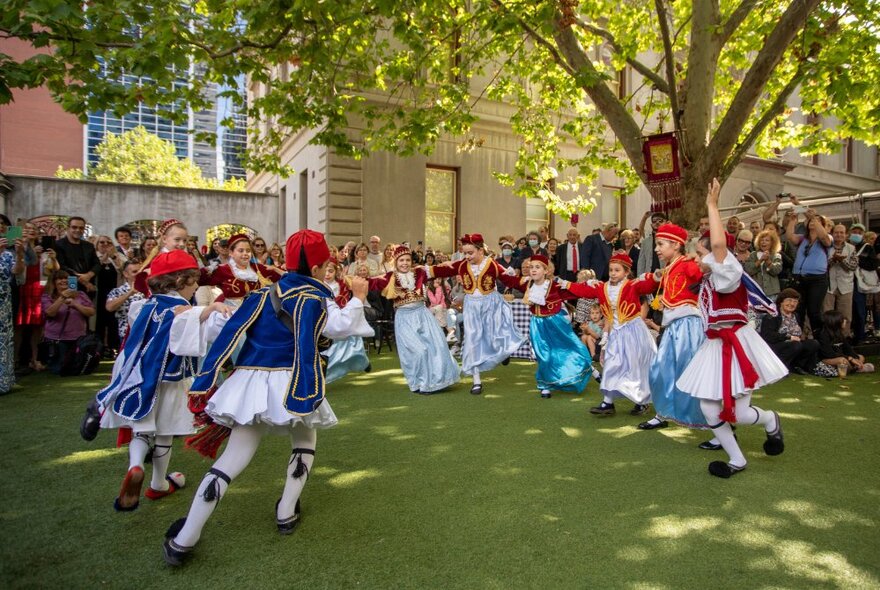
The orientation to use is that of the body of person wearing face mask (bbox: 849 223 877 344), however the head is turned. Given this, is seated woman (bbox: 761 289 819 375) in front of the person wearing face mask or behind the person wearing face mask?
in front

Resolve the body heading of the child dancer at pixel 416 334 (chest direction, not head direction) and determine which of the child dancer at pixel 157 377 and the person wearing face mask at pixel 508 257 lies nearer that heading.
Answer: the child dancer

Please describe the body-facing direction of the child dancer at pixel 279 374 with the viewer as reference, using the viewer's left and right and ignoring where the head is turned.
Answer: facing away from the viewer and to the right of the viewer

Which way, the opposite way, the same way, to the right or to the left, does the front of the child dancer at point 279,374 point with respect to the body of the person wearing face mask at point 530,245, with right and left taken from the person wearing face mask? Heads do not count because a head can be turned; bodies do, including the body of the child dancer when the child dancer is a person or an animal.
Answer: the opposite way

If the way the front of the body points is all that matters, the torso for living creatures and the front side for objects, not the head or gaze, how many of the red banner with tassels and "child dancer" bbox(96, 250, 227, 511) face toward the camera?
1

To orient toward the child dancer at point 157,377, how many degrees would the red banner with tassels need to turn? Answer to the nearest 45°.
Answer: approximately 45° to its right

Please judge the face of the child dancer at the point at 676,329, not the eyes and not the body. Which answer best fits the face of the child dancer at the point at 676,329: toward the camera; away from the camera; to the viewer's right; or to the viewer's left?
to the viewer's left

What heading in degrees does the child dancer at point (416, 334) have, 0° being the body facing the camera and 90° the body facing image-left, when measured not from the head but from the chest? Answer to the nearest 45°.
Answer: approximately 0°
